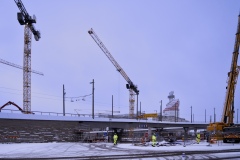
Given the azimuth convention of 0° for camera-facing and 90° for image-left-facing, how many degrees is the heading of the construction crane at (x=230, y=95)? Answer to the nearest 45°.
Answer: approximately 270°

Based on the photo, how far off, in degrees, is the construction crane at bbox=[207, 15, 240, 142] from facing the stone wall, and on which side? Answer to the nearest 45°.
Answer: approximately 180°
